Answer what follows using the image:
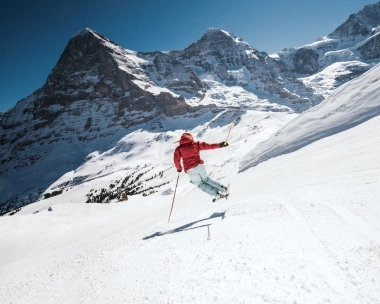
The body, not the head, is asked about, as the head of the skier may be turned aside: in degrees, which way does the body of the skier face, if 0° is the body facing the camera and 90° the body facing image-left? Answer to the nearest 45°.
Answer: approximately 180°
